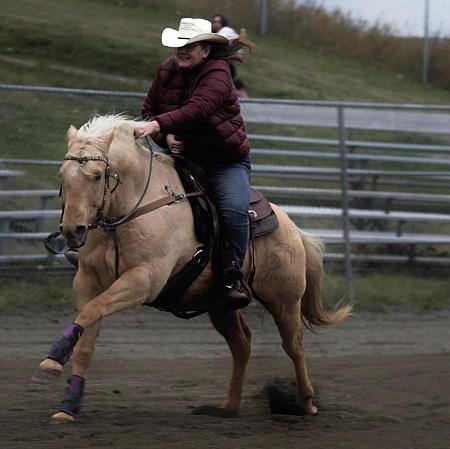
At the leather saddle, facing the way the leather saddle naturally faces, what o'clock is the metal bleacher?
The metal bleacher is roughly at 5 o'clock from the leather saddle.

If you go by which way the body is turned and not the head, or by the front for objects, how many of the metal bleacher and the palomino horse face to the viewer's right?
0

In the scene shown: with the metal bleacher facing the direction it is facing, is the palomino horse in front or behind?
in front

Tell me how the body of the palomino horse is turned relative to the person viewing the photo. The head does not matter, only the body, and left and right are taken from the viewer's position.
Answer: facing the viewer and to the left of the viewer

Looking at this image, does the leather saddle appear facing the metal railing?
no

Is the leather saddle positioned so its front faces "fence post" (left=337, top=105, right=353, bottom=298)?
no

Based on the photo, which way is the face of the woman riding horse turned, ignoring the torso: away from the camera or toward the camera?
toward the camera

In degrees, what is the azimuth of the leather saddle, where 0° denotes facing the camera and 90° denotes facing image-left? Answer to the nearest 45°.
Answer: approximately 45°

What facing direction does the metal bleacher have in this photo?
toward the camera

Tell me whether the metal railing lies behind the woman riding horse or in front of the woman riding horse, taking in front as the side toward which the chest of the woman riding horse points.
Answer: behind

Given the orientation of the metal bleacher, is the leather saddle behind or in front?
in front
